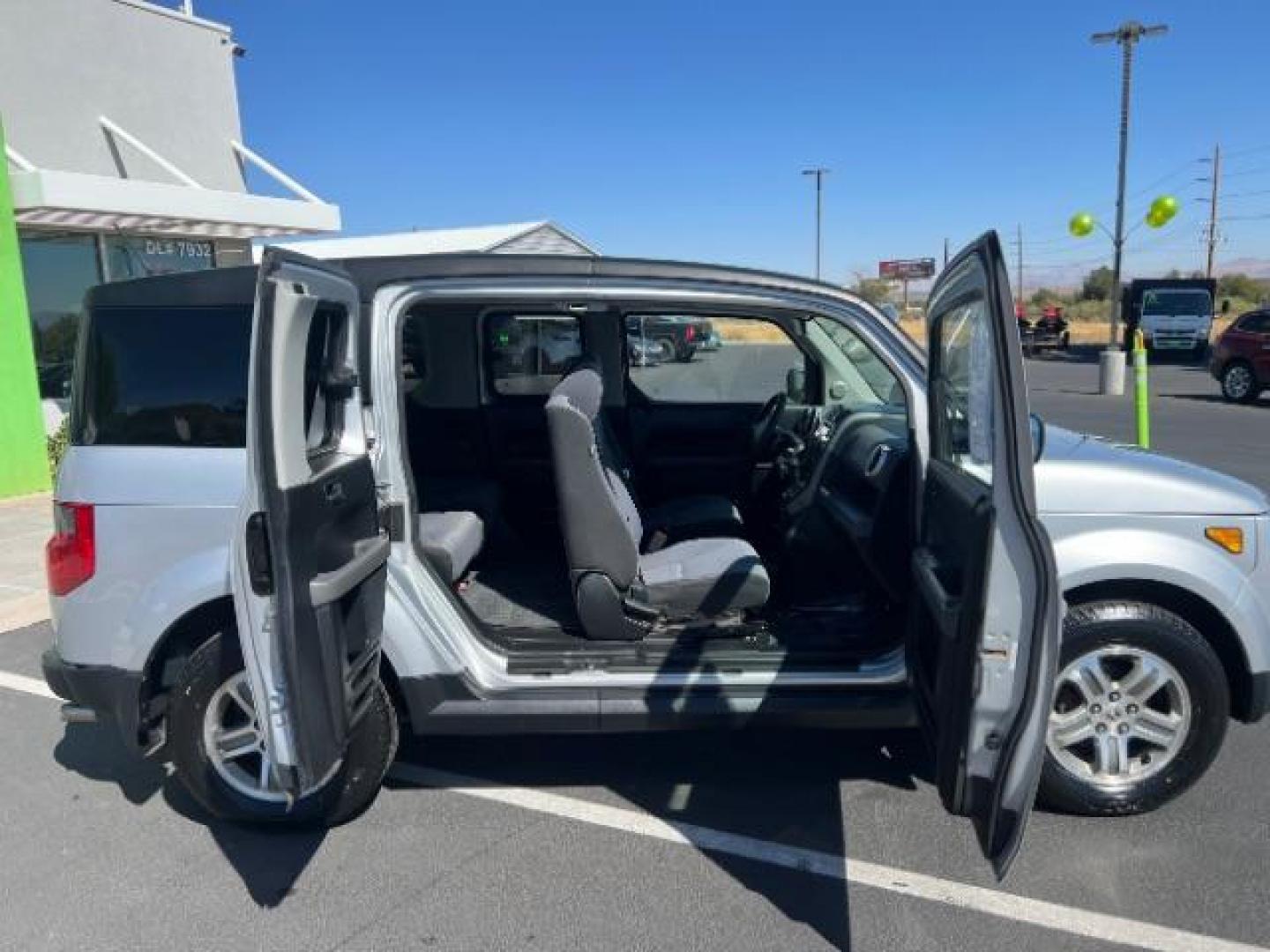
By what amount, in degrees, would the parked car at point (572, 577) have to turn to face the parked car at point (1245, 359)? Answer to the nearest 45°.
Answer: approximately 45° to its left

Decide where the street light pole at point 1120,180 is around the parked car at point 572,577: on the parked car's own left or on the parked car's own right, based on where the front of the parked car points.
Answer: on the parked car's own left

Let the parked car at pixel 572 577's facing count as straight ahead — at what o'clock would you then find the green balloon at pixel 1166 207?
The green balloon is roughly at 10 o'clock from the parked car.

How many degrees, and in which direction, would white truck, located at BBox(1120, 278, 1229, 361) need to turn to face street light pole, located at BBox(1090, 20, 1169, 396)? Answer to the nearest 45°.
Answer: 0° — it already faces it

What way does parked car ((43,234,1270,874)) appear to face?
to the viewer's right

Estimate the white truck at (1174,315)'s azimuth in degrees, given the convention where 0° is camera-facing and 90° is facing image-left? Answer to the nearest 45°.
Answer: approximately 0°

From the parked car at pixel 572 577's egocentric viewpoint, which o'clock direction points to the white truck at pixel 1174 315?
the white truck at pixel 1174 315 is roughly at 10 o'clock from the parked car at pixel 572 577.

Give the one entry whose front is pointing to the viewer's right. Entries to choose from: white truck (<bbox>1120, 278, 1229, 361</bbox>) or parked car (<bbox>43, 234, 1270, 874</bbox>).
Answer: parked car (<bbox>43, 234, 1270, 874</bbox>)

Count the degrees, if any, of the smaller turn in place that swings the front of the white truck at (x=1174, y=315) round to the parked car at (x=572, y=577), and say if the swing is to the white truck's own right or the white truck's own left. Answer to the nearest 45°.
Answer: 0° — it already faces it

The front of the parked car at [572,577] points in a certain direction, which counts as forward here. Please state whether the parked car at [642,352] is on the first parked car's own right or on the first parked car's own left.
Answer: on the first parked car's own left
